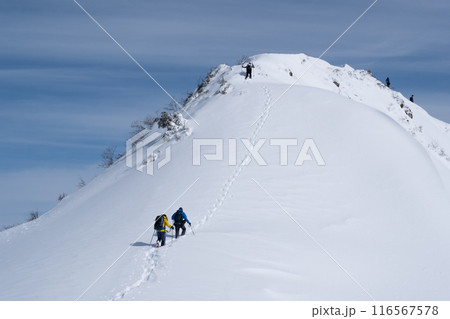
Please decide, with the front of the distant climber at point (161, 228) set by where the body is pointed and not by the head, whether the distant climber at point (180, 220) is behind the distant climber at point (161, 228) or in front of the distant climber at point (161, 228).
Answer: in front

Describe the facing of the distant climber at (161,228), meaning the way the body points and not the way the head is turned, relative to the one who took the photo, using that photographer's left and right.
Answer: facing away from the viewer and to the right of the viewer
